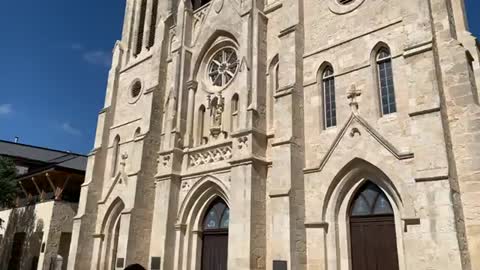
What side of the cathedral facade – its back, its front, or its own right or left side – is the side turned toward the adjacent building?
right

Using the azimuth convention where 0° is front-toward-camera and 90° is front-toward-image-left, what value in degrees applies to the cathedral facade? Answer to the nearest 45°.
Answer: approximately 45°
